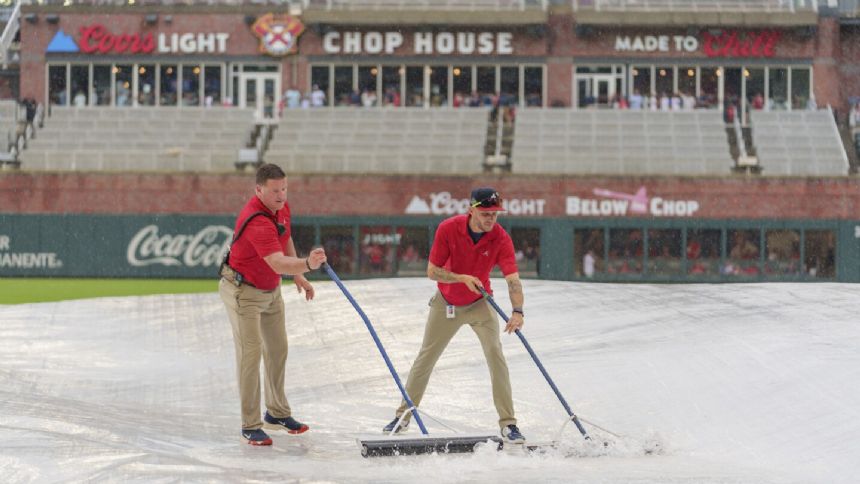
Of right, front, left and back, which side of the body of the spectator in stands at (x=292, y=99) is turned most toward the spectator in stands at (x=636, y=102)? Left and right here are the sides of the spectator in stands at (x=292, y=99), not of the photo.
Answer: left

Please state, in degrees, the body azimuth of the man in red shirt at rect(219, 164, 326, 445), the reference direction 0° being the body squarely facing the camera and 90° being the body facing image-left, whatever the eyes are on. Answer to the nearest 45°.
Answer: approximately 315°

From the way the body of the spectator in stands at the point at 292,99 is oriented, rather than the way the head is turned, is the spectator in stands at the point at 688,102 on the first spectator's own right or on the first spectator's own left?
on the first spectator's own left

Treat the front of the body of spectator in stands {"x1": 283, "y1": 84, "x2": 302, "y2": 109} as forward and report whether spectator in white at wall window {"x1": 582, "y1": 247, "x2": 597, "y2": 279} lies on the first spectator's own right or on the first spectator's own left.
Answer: on the first spectator's own left

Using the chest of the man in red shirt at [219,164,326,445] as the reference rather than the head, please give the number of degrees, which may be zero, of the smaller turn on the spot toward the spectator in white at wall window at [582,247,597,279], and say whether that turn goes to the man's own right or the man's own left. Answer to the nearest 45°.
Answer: approximately 135° to the man's own left

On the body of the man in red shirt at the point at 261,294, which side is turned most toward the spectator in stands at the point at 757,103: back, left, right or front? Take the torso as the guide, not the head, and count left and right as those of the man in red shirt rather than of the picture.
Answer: left

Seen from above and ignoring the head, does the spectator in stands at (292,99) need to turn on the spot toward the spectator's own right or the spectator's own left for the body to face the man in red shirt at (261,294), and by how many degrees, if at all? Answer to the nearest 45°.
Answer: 0° — they already face them

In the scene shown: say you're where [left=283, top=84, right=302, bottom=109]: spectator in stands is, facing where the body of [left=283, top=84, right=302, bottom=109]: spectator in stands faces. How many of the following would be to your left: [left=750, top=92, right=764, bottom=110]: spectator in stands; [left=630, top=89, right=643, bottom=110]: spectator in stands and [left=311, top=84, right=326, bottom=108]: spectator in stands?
3

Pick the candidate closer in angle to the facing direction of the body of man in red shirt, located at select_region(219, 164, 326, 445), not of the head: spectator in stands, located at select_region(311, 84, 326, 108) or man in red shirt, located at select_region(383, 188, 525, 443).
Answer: the man in red shirt

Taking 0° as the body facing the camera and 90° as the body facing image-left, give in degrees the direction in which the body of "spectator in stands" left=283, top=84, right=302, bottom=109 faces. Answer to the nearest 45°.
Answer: approximately 0°
